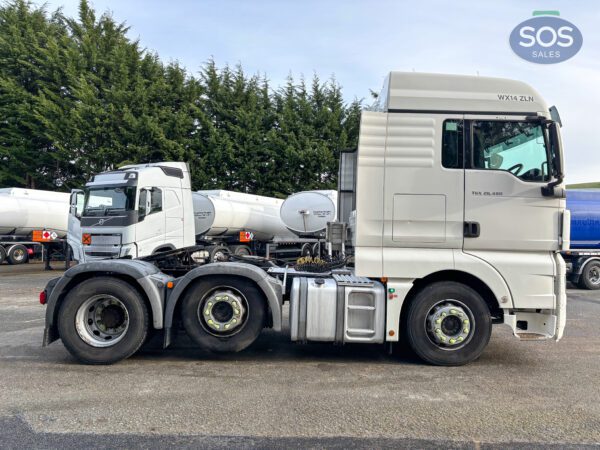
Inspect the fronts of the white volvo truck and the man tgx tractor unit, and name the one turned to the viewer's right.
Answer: the man tgx tractor unit

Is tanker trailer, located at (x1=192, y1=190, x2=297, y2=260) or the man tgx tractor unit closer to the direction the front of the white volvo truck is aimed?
the man tgx tractor unit

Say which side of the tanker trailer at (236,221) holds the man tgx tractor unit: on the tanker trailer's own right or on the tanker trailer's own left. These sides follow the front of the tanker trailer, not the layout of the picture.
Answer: on the tanker trailer's own right

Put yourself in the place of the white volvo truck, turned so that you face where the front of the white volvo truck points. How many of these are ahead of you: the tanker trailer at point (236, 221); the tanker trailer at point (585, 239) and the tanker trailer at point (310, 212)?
0

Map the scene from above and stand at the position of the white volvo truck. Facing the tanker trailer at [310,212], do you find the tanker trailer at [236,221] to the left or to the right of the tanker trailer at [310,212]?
left

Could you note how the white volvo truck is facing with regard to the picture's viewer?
facing the viewer and to the left of the viewer

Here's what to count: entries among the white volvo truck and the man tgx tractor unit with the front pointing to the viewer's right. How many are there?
1

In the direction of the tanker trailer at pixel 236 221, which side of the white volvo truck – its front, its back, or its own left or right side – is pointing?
back

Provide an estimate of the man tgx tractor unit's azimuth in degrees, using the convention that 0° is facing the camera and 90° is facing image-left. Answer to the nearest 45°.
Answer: approximately 270°

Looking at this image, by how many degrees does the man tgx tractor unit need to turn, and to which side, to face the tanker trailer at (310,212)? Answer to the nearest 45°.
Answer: approximately 90° to its left

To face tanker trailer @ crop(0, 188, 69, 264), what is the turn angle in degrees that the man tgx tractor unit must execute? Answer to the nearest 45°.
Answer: approximately 135° to its left
